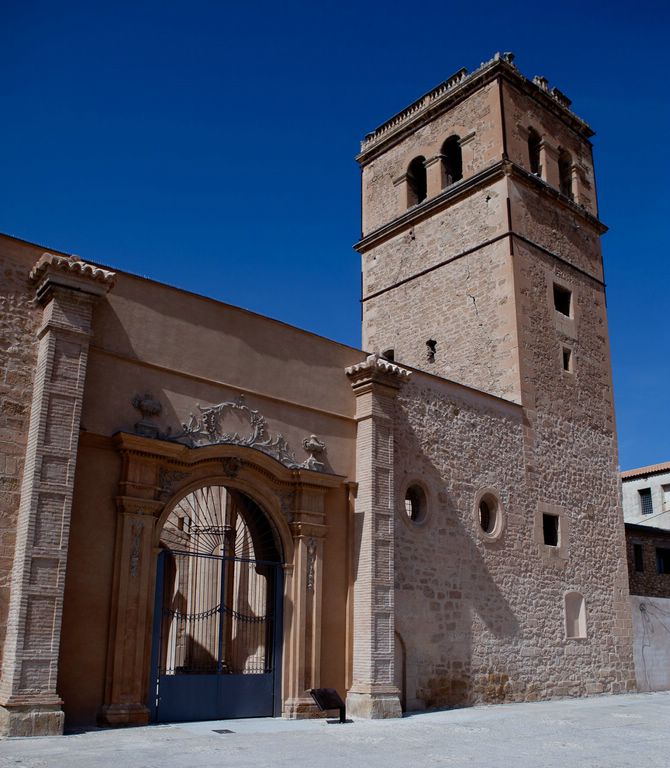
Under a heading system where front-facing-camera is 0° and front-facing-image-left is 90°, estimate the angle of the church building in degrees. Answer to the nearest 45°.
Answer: approximately 315°

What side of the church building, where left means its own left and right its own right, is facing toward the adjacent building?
left
